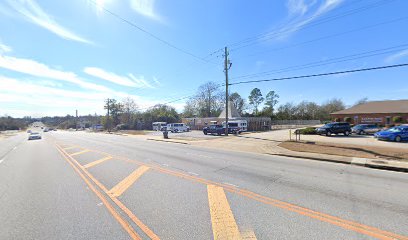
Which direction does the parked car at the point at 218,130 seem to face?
to the viewer's left

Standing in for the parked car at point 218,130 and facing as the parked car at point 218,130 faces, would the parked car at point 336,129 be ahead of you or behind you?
behind

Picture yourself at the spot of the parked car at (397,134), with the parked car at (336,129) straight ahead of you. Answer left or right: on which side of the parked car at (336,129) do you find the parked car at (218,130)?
left

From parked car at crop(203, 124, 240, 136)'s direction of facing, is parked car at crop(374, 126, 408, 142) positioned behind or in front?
behind

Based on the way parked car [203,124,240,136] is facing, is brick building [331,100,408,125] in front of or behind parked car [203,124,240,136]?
behind
